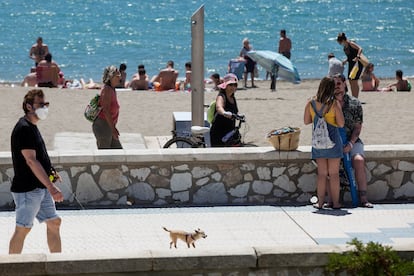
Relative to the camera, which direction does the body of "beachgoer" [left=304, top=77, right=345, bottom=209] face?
away from the camera

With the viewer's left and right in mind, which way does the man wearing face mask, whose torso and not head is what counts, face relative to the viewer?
facing to the right of the viewer

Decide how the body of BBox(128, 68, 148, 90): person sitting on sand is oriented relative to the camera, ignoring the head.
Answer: away from the camera

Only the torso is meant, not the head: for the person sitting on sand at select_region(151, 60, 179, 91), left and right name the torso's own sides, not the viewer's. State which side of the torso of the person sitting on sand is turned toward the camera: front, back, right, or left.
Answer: back

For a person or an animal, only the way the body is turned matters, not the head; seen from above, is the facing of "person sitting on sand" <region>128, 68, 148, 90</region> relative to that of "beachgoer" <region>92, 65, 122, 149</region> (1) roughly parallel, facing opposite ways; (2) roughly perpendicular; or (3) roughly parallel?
roughly perpendicular

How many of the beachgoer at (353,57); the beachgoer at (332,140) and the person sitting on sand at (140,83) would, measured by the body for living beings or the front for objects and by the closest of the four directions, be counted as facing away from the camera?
2

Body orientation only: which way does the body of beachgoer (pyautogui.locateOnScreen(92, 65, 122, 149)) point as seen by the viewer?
to the viewer's right

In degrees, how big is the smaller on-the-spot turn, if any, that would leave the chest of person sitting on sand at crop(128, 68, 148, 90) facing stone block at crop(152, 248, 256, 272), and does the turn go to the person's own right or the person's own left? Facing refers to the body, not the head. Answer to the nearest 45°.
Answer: approximately 180°

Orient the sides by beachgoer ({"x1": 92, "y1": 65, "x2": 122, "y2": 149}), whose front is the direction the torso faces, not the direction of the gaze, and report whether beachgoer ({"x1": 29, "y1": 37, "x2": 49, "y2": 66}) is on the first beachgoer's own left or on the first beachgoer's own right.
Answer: on the first beachgoer's own left

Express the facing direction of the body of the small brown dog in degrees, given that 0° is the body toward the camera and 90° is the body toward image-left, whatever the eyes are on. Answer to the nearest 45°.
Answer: approximately 270°

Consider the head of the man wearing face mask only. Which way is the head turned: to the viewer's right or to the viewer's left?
to the viewer's right
